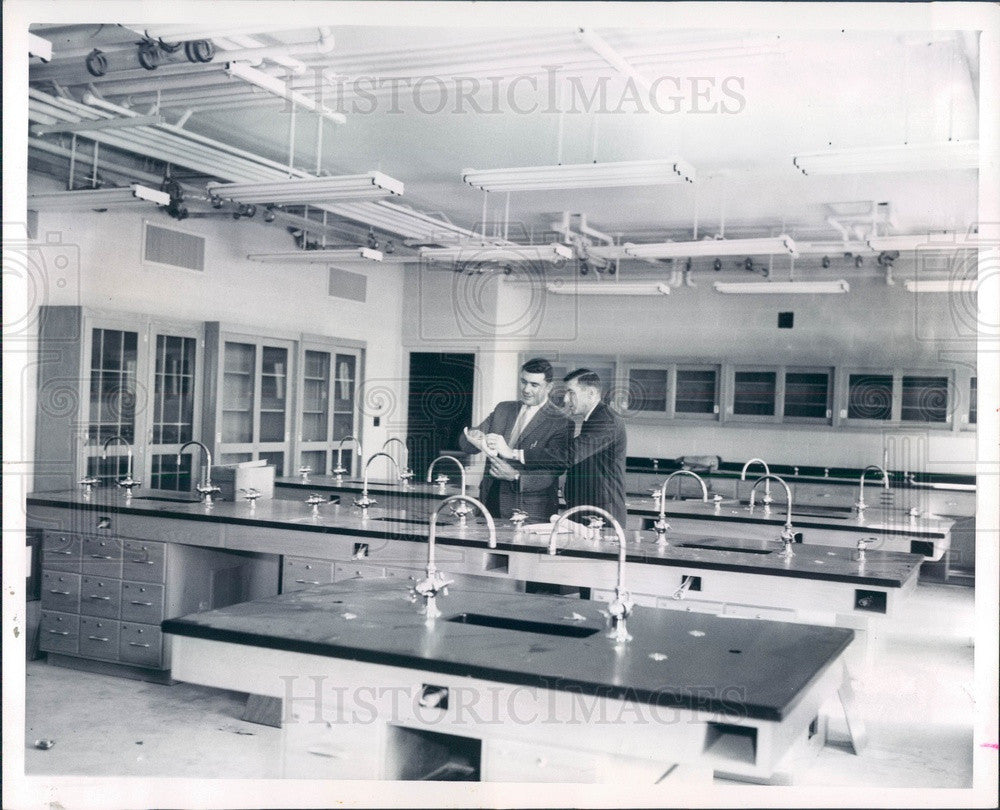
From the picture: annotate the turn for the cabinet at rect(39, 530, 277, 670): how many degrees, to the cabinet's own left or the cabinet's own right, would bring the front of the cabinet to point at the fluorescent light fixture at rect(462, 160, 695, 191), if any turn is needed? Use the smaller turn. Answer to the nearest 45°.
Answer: approximately 90° to the cabinet's own left

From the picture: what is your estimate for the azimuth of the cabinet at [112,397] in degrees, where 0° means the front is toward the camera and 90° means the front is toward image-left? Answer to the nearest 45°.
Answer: approximately 315°

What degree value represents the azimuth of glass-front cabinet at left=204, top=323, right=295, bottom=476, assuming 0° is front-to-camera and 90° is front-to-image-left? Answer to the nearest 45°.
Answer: approximately 315°

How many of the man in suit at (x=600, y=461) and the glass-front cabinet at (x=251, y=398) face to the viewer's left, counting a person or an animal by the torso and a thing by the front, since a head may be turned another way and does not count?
1

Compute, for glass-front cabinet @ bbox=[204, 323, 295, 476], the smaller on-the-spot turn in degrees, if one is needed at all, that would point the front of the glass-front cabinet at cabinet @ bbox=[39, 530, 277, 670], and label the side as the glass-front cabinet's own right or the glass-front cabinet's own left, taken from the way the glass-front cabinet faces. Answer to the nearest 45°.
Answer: approximately 45° to the glass-front cabinet's own right

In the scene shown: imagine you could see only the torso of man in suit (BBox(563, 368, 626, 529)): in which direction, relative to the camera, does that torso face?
to the viewer's left

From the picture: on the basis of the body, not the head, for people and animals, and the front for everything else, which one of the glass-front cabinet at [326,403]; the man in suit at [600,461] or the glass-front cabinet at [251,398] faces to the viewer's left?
the man in suit

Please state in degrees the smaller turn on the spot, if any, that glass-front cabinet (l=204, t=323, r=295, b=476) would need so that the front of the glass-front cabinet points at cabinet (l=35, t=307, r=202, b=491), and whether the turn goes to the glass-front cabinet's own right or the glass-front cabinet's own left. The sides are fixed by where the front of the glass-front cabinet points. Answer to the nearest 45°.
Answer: approximately 90° to the glass-front cabinet's own right

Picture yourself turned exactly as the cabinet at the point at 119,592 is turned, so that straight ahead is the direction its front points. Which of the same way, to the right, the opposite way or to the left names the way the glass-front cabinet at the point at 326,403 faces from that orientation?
to the left

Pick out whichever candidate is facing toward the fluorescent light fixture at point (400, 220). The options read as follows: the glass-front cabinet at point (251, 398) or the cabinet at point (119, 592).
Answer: the glass-front cabinet

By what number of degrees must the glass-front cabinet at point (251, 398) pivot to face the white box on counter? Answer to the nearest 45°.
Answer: approximately 45° to its right

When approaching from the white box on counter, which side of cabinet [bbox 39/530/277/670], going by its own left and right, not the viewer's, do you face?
back

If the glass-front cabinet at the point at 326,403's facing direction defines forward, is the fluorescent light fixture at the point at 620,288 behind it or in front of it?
in front

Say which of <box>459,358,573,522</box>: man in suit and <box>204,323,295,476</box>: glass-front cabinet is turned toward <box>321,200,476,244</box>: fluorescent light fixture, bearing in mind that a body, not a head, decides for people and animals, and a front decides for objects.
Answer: the glass-front cabinet

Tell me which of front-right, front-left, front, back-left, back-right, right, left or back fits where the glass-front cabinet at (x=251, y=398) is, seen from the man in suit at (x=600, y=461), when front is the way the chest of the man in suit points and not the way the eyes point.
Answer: front-right
